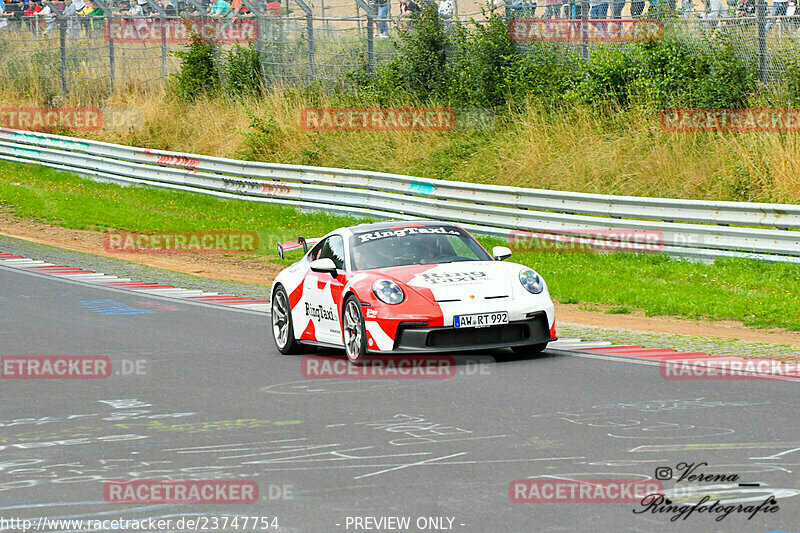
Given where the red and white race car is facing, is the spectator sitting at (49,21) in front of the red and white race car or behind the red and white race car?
behind

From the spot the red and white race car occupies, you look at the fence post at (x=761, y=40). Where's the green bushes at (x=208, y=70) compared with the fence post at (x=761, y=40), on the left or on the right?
left

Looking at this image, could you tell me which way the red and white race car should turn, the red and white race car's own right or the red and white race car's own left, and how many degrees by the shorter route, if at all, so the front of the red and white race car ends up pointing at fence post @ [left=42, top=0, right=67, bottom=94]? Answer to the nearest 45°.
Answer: approximately 135° to the red and white race car's own left

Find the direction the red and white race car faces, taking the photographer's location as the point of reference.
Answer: facing the viewer and to the right of the viewer

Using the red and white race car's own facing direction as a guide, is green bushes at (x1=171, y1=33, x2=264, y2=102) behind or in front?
behind

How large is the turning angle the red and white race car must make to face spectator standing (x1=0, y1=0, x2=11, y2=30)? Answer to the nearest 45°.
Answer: approximately 180°

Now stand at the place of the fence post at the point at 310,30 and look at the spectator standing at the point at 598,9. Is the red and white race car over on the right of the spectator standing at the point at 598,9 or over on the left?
right

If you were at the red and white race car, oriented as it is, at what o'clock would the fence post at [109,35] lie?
The fence post is roughly at 7 o'clock from the red and white race car.

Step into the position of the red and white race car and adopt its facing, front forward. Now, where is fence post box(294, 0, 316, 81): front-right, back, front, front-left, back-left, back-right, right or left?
back-left

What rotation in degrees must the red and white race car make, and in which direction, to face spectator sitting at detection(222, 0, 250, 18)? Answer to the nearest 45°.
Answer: approximately 135° to its left

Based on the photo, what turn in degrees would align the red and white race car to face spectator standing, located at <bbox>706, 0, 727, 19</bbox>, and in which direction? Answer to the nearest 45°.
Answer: approximately 90° to its left

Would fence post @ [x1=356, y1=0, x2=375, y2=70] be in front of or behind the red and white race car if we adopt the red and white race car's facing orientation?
behind
